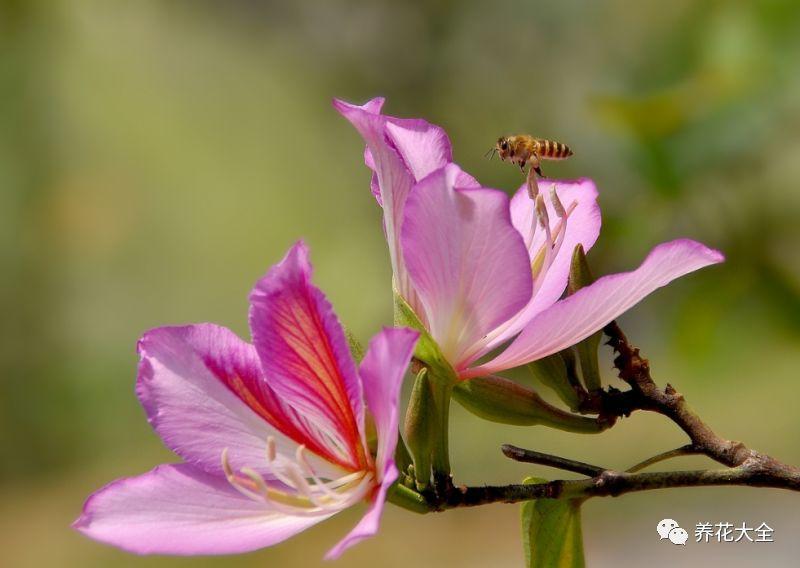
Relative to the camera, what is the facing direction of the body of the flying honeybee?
to the viewer's left

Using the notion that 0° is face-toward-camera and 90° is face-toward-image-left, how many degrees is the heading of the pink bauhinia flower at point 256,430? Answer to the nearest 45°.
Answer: approximately 45°

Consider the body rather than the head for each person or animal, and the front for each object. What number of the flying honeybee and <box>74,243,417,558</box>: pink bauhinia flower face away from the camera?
0
